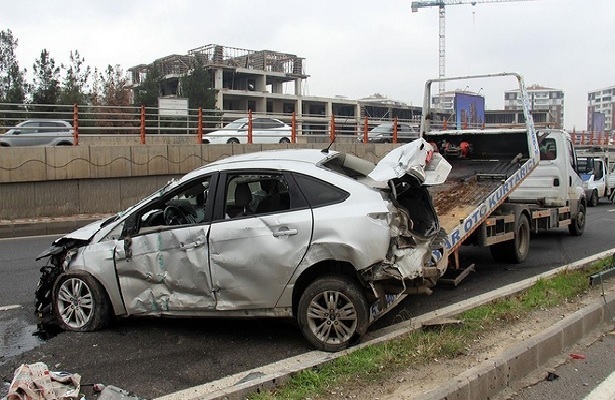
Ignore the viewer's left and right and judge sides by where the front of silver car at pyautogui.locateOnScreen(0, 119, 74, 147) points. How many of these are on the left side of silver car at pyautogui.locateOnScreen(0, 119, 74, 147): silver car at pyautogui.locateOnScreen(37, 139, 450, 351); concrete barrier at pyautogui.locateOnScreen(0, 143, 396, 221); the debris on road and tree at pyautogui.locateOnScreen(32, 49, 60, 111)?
3

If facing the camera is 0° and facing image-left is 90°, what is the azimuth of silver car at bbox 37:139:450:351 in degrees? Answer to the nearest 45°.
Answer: approximately 135°

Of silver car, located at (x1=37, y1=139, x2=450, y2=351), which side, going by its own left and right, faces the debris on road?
left

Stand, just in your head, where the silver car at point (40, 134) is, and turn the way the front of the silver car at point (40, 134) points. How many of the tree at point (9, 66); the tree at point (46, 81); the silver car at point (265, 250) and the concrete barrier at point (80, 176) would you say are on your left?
2

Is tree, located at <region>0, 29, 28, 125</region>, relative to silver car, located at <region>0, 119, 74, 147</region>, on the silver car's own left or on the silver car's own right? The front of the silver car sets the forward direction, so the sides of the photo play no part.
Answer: on the silver car's own right

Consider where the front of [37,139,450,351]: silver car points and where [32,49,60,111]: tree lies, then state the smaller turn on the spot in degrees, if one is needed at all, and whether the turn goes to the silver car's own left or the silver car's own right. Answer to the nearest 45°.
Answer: approximately 45° to the silver car's own right

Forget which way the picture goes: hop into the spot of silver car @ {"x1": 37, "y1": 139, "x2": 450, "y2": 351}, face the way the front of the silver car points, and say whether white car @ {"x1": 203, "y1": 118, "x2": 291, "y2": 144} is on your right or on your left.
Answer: on your right

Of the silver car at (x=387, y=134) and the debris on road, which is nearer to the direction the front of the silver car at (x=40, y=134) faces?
the debris on road

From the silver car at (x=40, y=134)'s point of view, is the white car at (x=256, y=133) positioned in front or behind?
behind

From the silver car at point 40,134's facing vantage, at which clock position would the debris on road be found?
The debris on road is roughly at 9 o'clock from the silver car.

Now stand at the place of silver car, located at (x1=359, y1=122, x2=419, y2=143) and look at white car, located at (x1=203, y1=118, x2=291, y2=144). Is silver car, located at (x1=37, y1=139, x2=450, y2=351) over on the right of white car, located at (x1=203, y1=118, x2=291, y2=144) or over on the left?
left

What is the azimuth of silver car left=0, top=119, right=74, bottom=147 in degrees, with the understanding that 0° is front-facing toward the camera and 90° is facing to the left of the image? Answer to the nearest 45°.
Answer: approximately 90°

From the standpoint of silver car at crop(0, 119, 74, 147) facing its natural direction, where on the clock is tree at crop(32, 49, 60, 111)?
The tree is roughly at 3 o'clock from the silver car.
